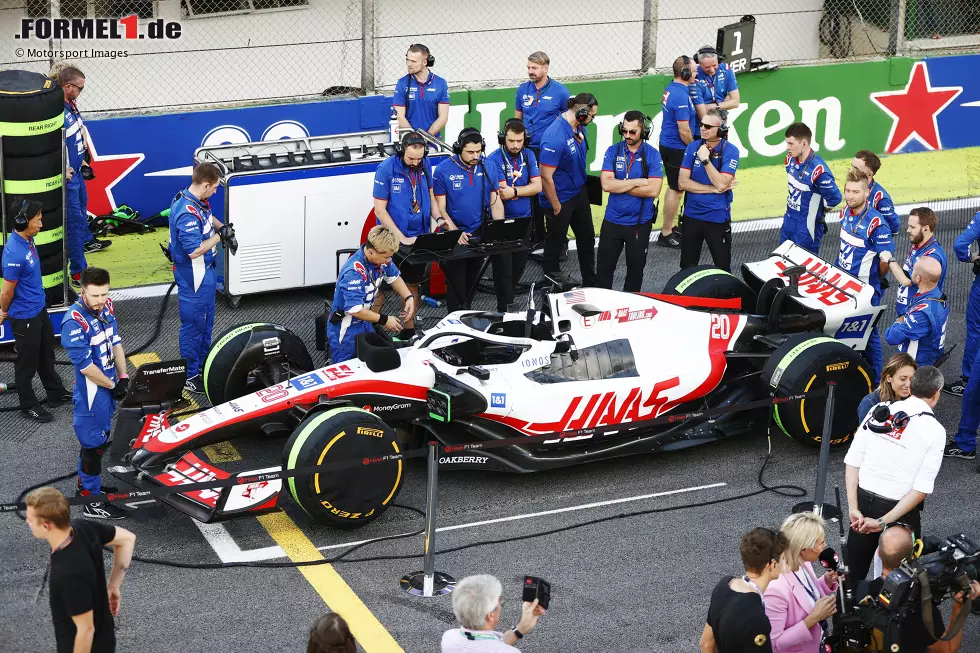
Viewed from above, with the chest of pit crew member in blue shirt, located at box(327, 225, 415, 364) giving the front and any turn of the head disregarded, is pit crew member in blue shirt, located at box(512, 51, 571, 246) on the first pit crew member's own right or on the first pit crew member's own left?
on the first pit crew member's own left

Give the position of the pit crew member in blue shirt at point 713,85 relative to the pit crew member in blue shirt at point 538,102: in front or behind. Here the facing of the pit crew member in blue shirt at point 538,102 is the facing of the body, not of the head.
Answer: behind

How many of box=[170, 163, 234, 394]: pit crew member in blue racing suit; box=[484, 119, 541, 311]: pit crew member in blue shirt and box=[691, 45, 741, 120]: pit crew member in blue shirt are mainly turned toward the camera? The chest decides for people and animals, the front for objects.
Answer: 2

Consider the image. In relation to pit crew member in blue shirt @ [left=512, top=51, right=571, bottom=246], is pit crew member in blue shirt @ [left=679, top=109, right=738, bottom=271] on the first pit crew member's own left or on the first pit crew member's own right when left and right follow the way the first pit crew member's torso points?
on the first pit crew member's own left

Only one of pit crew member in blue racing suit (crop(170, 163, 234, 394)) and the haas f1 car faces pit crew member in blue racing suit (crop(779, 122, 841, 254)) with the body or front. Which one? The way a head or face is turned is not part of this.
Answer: pit crew member in blue racing suit (crop(170, 163, 234, 394))

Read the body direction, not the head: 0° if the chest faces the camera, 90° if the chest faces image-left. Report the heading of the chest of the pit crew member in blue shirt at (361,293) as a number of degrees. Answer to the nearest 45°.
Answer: approximately 315°

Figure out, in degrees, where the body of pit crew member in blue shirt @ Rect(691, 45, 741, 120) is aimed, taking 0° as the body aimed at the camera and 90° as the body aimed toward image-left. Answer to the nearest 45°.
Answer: approximately 0°

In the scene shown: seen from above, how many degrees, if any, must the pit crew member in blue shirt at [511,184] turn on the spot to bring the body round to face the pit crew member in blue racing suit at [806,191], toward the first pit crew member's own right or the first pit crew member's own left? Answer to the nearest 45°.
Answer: approximately 90° to the first pit crew member's own left

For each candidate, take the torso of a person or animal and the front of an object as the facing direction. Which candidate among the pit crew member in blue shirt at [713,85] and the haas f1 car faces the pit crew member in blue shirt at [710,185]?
the pit crew member in blue shirt at [713,85]

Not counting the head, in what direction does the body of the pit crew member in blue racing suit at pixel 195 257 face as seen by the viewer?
to the viewer's right

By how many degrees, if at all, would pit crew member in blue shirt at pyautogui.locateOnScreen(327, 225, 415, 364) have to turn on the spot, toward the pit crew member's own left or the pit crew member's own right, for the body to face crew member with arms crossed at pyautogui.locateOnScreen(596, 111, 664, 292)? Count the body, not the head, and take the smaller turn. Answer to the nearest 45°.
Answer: approximately 90° to the pit crew member's own left

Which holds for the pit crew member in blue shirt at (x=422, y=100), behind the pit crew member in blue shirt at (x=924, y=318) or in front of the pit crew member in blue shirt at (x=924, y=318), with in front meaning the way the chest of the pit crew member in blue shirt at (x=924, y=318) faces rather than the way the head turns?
in front

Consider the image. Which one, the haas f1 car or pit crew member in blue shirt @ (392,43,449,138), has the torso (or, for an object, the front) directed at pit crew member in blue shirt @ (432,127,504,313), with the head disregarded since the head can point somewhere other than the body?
pit crew member in blue shirt @ (392,43,449,138)

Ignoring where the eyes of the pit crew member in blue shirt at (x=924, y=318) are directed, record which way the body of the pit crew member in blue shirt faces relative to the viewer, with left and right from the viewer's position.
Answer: facing away from the viewer and to the left of the viewer
